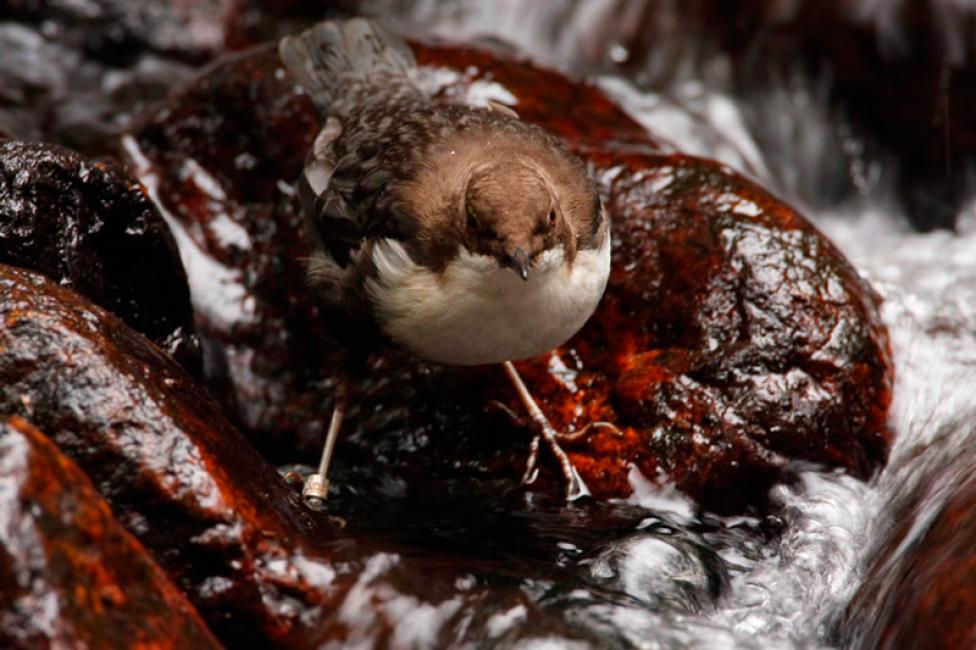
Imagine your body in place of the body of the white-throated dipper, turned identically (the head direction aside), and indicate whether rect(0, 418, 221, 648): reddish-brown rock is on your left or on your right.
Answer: on your right

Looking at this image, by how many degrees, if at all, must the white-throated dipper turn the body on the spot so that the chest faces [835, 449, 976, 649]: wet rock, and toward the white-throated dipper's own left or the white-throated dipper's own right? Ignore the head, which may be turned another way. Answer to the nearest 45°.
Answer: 0° — it already faces it

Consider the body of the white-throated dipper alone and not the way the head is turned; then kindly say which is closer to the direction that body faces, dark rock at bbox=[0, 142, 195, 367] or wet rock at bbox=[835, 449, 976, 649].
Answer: the wet rock

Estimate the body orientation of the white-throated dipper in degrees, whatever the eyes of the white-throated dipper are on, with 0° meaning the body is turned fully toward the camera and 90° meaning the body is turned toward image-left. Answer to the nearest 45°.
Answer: approximately 315°

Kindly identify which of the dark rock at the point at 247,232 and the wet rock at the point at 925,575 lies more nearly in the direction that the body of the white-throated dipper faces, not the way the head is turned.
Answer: the wet rock

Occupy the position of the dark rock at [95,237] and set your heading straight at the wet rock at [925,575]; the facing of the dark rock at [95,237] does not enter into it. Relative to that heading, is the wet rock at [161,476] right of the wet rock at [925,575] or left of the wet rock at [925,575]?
right

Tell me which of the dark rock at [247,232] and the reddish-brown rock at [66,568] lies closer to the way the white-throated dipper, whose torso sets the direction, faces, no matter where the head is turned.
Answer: the reddish-brown rock

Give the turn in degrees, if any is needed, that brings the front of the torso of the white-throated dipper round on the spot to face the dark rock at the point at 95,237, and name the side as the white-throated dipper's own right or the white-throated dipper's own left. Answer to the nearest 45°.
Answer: approximately 135° to the white-throated dipper's own right

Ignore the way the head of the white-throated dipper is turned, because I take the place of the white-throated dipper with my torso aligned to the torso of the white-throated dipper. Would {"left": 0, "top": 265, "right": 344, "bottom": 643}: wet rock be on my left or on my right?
on my right

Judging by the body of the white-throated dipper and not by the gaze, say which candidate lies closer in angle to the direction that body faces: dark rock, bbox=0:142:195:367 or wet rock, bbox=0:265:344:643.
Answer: the wet rock
